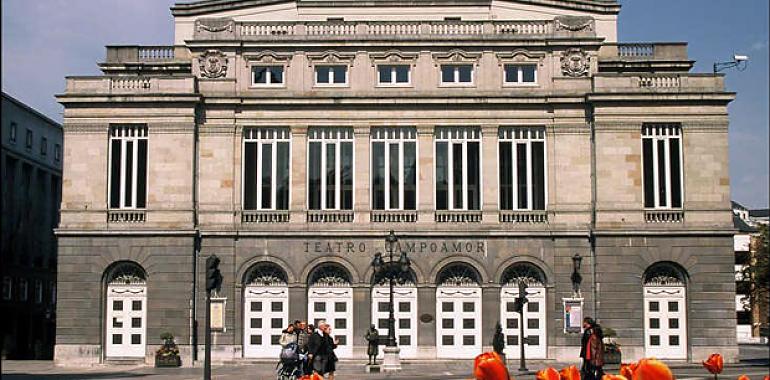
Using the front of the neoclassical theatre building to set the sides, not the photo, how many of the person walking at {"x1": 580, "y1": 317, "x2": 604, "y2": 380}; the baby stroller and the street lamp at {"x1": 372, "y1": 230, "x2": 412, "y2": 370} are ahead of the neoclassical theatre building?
3

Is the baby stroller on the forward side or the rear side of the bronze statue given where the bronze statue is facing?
on the forward side

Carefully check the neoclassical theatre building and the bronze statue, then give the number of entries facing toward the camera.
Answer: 2

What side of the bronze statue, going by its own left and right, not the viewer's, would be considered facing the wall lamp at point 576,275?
left

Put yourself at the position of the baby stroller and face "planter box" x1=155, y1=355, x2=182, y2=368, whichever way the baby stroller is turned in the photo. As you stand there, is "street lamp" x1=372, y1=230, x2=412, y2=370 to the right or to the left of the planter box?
right

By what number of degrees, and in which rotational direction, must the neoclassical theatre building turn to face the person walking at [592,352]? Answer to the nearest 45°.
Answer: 0° — it already faces them

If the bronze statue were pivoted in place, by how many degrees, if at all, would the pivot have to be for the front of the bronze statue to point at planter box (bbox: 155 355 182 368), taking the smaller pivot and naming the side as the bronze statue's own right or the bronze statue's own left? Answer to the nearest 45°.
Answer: approximately 90° to the bronze statue's own right

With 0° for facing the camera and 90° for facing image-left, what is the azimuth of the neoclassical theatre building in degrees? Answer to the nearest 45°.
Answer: approximately 0°

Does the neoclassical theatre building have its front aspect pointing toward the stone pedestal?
yes

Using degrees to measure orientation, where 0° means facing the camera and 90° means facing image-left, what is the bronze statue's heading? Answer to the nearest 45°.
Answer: approximately 0°
